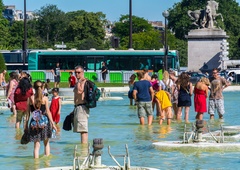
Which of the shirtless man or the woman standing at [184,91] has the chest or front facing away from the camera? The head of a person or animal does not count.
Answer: the woman standing

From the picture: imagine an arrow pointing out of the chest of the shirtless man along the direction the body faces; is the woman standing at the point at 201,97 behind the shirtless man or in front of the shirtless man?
behind

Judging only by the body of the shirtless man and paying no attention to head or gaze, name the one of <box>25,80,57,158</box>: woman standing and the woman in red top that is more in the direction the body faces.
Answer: the woman standing

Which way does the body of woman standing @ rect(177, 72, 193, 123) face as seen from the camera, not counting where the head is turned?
away from the camera

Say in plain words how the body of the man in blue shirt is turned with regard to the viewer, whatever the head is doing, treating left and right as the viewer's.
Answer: facing away from the viewer

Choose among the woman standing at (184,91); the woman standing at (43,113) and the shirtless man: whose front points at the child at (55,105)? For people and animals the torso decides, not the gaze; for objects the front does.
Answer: the woman standing at (43,113)

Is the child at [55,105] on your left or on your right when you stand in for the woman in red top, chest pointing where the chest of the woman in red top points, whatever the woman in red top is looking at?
on your right

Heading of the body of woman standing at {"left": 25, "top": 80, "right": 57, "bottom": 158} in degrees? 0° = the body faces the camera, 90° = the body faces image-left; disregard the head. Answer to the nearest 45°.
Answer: approximately 180°
